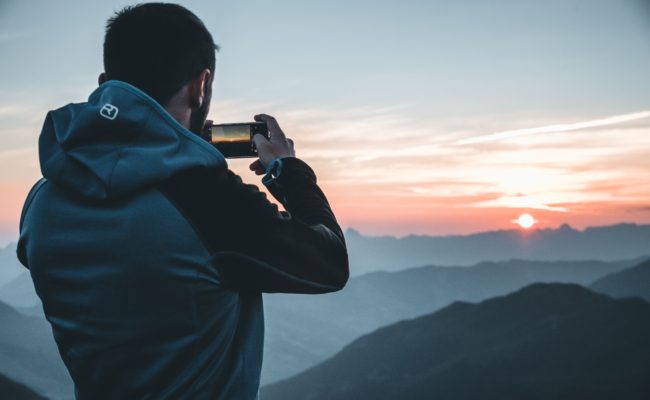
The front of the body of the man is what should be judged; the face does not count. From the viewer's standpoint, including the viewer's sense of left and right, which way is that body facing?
facing away from the viewer and to the right of the viewer

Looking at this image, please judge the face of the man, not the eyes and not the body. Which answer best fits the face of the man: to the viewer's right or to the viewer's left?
to the viewer's right
